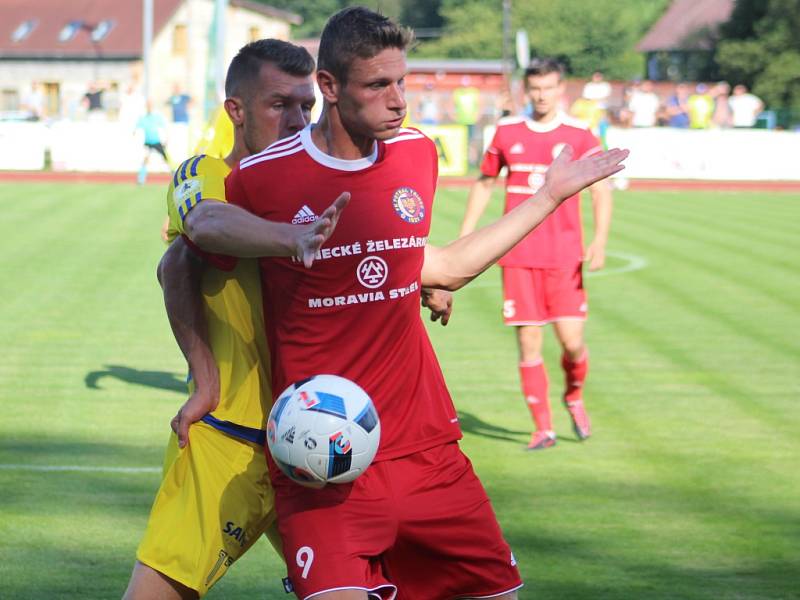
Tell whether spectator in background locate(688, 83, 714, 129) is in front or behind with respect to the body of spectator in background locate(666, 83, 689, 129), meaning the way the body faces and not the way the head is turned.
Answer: in front

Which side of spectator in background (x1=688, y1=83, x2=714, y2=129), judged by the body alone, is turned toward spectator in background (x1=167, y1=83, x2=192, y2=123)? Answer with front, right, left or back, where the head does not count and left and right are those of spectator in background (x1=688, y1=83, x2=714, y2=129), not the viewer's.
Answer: right

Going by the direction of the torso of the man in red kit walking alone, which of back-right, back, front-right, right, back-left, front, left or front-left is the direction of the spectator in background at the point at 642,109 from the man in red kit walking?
back

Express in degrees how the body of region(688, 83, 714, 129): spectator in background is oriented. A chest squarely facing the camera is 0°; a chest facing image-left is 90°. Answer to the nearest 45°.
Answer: approximately 0°

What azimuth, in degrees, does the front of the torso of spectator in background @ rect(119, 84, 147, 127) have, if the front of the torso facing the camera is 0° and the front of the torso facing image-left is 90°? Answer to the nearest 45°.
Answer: approximately 0°

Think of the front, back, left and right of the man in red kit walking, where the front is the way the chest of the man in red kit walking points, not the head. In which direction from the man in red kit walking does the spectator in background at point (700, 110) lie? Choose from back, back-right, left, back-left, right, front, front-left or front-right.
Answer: back

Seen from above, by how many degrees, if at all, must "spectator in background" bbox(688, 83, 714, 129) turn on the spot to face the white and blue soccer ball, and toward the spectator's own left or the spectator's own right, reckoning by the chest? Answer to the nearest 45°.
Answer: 0° — they already face it

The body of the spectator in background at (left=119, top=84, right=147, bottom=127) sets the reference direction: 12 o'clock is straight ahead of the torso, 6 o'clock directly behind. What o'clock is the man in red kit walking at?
The man in red kit walking is roughly at 12 o'clock from the spectator in background.
